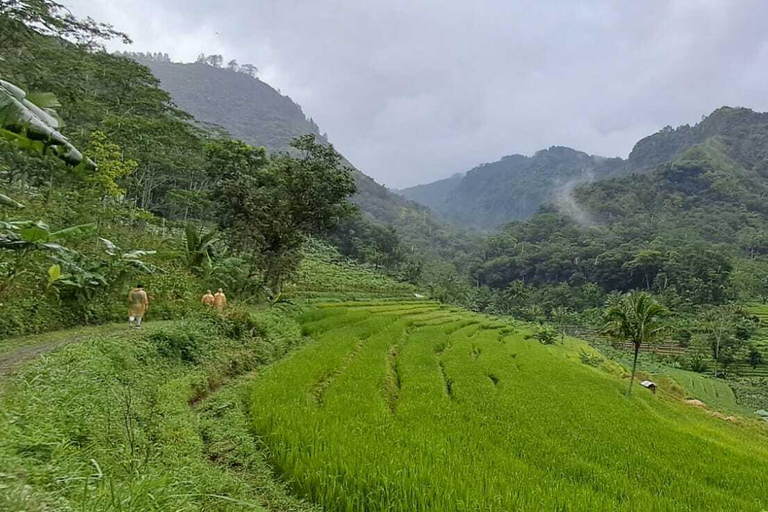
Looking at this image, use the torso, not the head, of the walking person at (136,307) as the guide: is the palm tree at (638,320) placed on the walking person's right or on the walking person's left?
on the walking person's right

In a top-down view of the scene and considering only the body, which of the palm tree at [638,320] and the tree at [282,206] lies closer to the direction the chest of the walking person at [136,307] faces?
the tree

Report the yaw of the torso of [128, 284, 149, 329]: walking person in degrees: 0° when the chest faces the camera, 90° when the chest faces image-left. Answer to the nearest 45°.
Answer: approximately 180°

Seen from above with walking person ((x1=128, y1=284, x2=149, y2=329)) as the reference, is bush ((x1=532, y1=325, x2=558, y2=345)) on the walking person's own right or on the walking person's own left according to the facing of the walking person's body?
on the walking person's own right

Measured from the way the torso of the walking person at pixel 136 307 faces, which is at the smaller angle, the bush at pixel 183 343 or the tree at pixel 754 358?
the tree

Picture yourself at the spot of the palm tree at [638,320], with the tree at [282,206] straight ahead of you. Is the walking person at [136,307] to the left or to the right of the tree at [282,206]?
left

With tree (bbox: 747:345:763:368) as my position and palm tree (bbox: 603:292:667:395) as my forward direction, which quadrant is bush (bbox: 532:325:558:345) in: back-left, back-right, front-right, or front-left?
front-right

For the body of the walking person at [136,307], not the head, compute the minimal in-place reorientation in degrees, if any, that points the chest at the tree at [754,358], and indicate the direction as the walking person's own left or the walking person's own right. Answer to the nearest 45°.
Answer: approximately 90° to the walking person's own right

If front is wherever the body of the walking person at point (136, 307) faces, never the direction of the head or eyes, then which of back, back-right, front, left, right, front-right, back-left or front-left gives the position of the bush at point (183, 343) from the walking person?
back-right

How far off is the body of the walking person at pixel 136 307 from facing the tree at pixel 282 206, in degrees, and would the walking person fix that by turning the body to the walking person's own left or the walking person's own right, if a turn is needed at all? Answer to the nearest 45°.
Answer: approximately 45° to the walking person's own right

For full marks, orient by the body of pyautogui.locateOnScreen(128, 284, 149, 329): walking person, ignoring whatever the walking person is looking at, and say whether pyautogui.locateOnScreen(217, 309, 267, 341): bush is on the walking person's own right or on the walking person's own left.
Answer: on the walking person's own right

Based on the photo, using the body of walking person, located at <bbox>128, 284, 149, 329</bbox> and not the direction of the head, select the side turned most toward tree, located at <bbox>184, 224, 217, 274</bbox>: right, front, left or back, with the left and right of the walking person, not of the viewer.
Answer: front

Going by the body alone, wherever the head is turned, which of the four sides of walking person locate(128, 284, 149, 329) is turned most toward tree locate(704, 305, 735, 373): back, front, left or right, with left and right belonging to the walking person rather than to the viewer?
right
